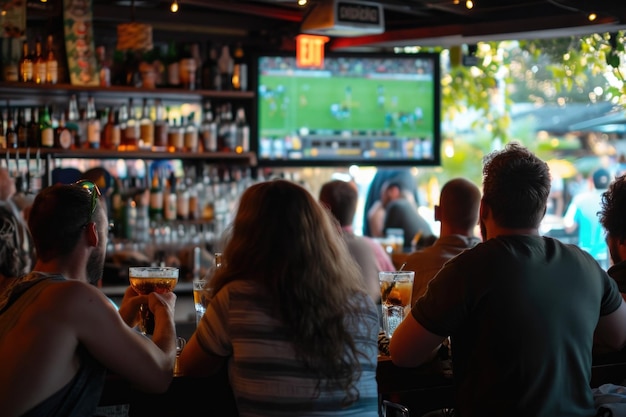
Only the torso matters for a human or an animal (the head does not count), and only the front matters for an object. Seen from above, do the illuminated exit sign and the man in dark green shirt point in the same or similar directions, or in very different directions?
very different directions

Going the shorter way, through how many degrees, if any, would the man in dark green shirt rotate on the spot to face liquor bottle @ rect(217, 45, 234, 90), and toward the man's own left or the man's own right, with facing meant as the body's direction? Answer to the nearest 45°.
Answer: approximately 45° to the man's own left

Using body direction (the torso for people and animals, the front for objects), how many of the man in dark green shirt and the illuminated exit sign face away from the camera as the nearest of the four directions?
1

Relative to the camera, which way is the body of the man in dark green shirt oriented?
away from the camera

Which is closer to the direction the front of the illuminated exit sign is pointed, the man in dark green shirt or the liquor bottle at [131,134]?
the man in dark green shirt

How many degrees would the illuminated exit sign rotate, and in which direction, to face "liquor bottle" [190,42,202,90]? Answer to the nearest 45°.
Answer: approximately 90° to its right

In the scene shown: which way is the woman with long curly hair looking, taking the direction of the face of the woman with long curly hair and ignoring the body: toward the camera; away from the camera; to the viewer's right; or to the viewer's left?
away from the camera

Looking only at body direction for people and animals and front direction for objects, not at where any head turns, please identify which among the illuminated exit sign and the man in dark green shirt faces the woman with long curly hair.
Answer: the illuminated exit sign

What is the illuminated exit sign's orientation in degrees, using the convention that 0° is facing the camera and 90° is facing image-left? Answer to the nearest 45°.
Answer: approximately 0°

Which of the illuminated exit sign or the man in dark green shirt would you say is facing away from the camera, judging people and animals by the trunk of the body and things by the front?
the man in dark green shirt

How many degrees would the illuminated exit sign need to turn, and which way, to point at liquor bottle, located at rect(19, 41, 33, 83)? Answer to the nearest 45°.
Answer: approximately 90° to its right
